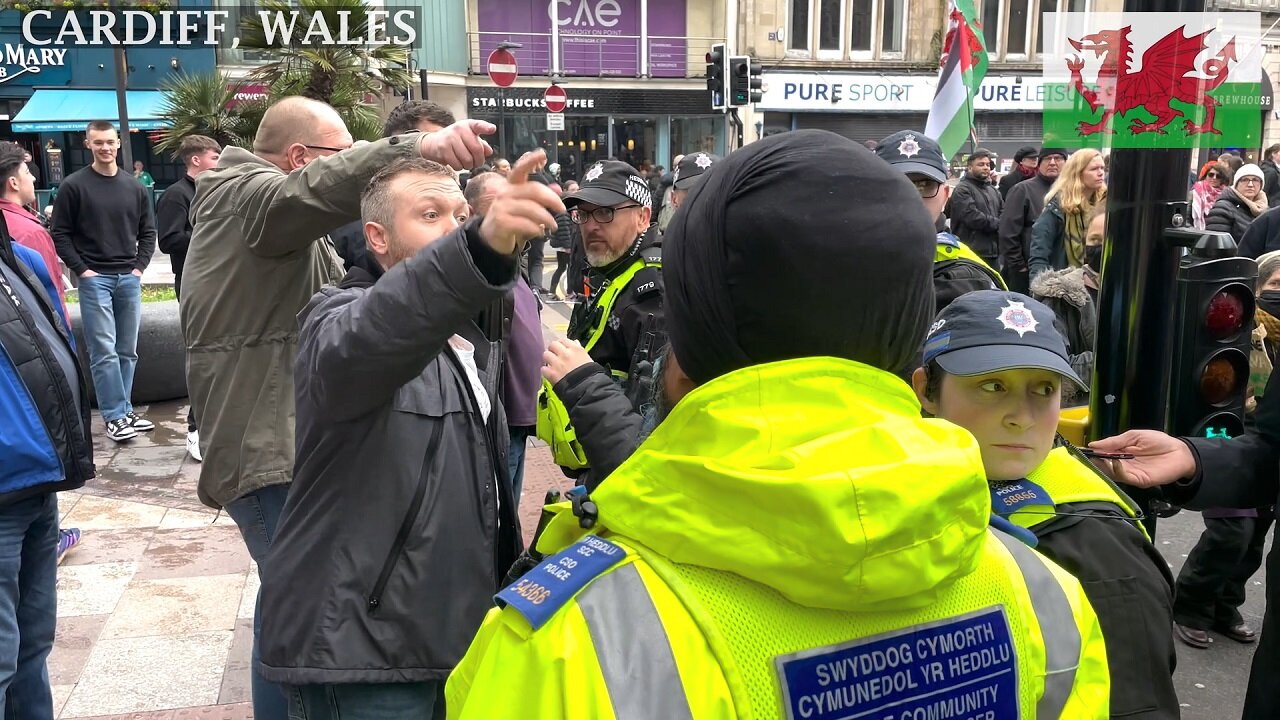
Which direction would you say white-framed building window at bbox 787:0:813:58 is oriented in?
toward the camera

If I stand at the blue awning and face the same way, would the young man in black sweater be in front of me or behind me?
in front

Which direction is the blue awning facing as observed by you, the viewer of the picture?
facing the viewer

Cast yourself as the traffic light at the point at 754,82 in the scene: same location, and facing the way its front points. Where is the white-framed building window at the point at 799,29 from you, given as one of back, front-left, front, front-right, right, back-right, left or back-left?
left

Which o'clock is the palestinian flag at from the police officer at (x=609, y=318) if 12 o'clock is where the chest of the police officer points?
The palestinian flag is roughly at 6 o'clock from the police officer.

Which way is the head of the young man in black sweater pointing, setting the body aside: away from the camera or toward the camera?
toward the camera

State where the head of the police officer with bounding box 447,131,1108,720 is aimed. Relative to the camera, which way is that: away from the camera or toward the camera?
away from the camera

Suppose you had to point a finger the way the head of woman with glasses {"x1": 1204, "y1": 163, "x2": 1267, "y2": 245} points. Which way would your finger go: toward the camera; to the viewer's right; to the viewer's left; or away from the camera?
toward the camera

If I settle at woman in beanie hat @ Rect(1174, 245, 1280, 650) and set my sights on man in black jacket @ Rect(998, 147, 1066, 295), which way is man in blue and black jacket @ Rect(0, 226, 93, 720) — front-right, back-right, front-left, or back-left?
back-left

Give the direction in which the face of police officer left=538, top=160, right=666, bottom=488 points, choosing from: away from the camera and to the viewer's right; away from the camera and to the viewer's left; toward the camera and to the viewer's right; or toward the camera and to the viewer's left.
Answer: toward the camera and to the viewer's left
